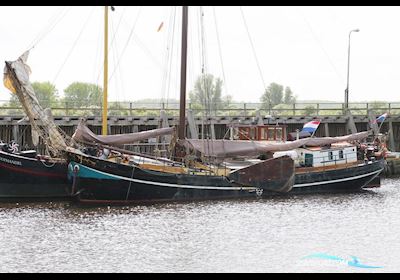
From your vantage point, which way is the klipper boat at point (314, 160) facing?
to the viewer's left

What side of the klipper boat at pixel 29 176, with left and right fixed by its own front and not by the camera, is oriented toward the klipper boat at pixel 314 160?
back

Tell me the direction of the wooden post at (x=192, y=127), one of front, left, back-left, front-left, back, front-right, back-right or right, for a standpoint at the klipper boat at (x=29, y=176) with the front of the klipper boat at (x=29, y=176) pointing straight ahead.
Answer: back-right

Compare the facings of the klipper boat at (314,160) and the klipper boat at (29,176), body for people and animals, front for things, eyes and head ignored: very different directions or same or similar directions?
same or similar directions

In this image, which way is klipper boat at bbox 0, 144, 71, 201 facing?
to the viewer's left

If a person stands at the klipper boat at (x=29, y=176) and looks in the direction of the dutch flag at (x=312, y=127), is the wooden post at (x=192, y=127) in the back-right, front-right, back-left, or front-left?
front-left
